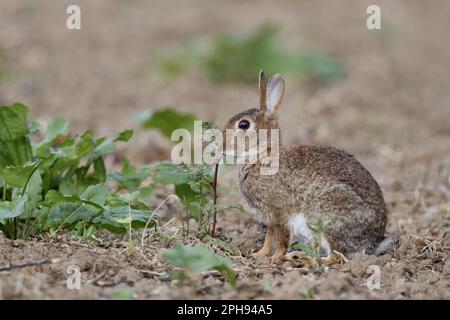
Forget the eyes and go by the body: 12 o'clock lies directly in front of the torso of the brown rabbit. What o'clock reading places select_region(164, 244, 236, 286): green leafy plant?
The green leafy plant is roughly at 10 o'clock from the brown rabbit.

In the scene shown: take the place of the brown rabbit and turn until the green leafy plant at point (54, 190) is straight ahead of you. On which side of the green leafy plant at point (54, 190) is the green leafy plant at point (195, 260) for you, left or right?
left

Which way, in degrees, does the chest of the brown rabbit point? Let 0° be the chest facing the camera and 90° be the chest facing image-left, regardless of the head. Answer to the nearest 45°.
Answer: approximately 90°

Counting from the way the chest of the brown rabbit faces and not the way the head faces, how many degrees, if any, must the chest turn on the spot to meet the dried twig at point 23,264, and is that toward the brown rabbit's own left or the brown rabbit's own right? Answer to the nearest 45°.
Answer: approximately 45° to the brown rabbit's own left

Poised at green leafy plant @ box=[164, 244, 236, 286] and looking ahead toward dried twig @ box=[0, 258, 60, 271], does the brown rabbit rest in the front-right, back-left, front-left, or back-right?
back-right

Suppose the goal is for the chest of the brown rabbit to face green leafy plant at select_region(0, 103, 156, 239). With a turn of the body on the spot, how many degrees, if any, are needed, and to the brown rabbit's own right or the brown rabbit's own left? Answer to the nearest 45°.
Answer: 0° — it already faces it
